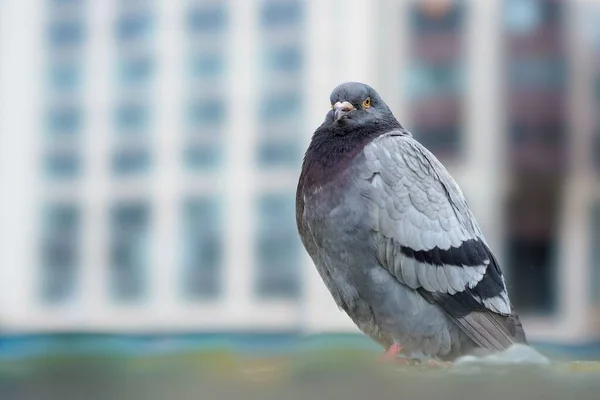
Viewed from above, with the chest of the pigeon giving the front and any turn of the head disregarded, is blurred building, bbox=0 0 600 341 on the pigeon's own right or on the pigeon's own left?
on the pigeon's own right

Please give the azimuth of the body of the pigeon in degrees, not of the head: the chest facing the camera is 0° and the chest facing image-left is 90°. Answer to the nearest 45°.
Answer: approximately 45°
